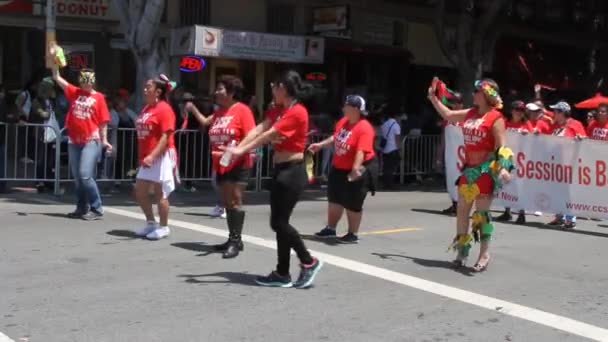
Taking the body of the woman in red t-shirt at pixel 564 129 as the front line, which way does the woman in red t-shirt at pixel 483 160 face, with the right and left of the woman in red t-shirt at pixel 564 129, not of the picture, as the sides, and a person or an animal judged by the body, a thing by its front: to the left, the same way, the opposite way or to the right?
the same way

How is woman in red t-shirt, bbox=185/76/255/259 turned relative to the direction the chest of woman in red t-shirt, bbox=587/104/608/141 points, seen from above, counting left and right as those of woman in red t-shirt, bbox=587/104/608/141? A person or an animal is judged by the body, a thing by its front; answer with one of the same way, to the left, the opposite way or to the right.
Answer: the same way

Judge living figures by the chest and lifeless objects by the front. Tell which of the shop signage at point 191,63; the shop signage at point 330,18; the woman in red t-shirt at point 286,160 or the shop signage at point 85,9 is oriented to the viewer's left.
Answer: the woman in red t-shirt

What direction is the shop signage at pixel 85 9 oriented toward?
toward the camera

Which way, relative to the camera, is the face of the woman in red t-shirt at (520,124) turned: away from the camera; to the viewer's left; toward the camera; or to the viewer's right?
toward the camera

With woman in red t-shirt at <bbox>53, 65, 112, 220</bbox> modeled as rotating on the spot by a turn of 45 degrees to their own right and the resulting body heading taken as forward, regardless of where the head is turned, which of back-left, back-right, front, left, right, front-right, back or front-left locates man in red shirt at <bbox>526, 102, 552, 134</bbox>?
back

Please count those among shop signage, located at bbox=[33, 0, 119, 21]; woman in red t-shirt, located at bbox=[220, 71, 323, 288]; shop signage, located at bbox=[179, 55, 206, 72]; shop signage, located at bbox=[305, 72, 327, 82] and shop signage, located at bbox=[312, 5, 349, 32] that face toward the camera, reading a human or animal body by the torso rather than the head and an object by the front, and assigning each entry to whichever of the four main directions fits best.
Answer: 4

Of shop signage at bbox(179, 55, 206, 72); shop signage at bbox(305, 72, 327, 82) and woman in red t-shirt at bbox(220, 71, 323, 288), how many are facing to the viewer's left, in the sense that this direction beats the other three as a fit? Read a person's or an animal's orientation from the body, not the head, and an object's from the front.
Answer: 1

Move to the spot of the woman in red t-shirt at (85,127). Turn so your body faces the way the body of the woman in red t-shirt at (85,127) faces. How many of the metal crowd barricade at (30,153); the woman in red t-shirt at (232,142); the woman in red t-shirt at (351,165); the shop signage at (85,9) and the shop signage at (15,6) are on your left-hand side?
2

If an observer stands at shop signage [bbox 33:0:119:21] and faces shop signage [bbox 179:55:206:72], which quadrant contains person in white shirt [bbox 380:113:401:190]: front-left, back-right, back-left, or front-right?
front-right

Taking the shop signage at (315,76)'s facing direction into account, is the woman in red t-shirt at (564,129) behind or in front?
in front

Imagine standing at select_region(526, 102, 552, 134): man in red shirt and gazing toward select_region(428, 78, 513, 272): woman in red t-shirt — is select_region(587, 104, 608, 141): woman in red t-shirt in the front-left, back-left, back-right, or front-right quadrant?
back-left

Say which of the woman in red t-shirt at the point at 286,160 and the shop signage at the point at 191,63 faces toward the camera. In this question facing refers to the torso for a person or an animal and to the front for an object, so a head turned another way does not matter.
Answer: the shop signage

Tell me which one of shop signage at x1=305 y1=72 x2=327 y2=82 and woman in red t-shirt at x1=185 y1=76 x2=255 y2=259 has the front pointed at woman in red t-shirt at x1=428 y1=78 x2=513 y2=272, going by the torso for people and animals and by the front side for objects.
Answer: the shop signage

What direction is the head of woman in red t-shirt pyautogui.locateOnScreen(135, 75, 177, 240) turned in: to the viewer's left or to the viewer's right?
to the viewer's left

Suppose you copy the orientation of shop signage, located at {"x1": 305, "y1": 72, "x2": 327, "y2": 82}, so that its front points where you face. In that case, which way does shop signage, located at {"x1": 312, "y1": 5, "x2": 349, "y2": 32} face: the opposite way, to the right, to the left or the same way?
the same way

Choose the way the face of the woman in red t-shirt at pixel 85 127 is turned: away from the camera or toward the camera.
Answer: toward the camera

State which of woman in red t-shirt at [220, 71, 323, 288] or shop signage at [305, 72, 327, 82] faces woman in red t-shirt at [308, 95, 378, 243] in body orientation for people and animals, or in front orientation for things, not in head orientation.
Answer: the shop signage
